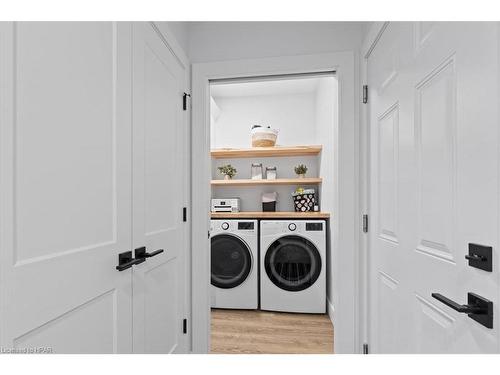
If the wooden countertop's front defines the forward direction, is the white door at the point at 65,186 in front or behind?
in front

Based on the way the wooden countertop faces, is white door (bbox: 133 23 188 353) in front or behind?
in front

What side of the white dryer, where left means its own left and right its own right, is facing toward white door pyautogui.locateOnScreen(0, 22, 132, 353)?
front

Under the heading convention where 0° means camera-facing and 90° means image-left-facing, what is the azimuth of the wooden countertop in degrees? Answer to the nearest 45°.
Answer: approximately 0°
